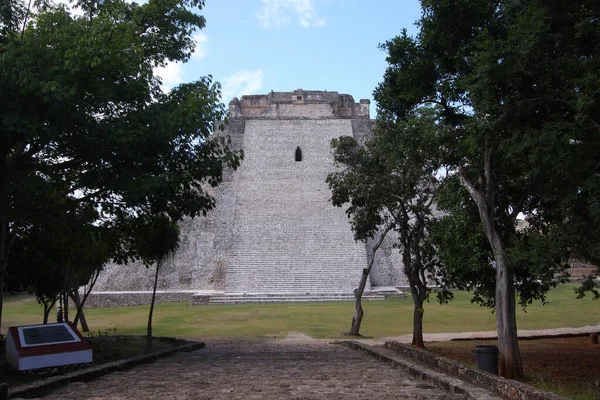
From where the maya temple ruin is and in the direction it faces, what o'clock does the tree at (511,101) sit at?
The tree is roughly at 12 o'clock from the maya temple ruin.

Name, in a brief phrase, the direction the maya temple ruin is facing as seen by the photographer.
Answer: facing the viewer

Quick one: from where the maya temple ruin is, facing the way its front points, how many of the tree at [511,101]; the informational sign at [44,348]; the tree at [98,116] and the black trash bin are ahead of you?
4

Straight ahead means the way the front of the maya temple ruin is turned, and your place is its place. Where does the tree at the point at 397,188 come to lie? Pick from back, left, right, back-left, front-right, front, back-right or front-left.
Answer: front

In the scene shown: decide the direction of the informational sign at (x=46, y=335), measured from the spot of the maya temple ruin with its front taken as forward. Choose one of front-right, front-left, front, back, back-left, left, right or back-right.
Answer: front

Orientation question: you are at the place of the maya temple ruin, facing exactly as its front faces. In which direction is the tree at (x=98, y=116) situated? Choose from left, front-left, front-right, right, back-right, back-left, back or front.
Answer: front

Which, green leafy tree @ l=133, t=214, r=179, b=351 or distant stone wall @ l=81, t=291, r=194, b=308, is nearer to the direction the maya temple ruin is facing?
the green leafy tree

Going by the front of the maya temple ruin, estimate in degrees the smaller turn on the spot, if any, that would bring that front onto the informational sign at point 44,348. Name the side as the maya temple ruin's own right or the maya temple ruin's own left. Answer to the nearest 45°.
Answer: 0° — it already faces it

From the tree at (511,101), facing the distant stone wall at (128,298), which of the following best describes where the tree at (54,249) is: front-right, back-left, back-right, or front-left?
front-left

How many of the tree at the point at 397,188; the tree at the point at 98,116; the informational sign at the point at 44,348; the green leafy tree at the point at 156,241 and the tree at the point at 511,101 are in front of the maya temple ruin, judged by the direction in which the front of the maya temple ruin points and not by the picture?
5

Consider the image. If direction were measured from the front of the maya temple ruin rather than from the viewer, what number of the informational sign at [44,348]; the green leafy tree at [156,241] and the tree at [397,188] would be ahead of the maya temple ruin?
3

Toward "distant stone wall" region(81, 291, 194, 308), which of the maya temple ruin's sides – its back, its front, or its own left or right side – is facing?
right

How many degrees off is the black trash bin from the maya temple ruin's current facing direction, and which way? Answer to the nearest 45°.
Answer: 0° — it already faces it

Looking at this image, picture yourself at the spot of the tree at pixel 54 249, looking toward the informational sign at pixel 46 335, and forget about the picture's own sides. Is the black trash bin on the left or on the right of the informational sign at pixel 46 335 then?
left

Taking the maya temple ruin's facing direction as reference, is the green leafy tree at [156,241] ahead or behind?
ahead
